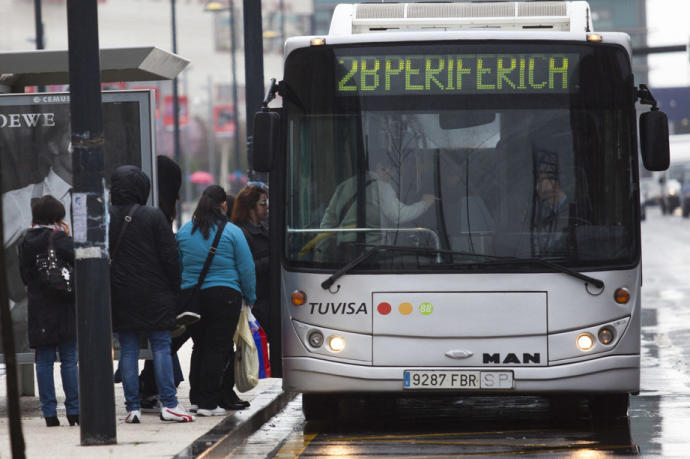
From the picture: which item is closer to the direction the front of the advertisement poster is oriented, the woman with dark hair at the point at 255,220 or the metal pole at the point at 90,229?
the metal pole

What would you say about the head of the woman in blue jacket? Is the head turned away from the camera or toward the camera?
away from the camera

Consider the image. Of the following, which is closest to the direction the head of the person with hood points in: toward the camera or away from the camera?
away from the camera

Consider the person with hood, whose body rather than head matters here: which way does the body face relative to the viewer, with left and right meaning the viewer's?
facing away from the viewer and to the right of the viewer

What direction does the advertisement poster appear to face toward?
toward the camera

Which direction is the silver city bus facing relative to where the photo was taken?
toward the camera

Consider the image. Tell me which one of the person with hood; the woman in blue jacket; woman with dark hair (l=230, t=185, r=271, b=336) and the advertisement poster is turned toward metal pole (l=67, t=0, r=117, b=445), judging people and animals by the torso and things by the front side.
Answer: the advertisement poster

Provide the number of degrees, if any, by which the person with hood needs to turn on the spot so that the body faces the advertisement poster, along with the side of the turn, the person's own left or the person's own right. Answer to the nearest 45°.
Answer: approximately 90° to the person's own left
